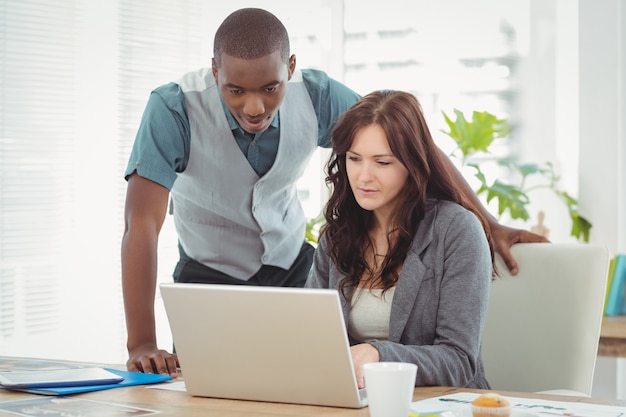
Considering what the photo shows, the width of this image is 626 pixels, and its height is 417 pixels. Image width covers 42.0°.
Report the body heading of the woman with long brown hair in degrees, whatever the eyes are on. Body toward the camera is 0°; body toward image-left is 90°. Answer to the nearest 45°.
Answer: approximately 45°

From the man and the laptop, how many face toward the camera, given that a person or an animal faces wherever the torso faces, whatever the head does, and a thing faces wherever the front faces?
1

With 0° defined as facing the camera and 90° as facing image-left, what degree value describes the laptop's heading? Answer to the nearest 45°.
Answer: approximately 225°

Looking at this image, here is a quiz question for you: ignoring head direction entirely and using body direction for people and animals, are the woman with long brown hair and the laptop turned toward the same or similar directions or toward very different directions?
very different directions

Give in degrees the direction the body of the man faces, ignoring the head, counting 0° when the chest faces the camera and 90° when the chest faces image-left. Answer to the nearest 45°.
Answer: approximately 0°

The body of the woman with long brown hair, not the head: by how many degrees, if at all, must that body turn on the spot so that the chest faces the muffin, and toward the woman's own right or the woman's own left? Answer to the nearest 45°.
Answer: approximately 45° to the woman's own left

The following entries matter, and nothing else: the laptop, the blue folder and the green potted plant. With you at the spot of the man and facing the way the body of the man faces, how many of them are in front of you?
2
